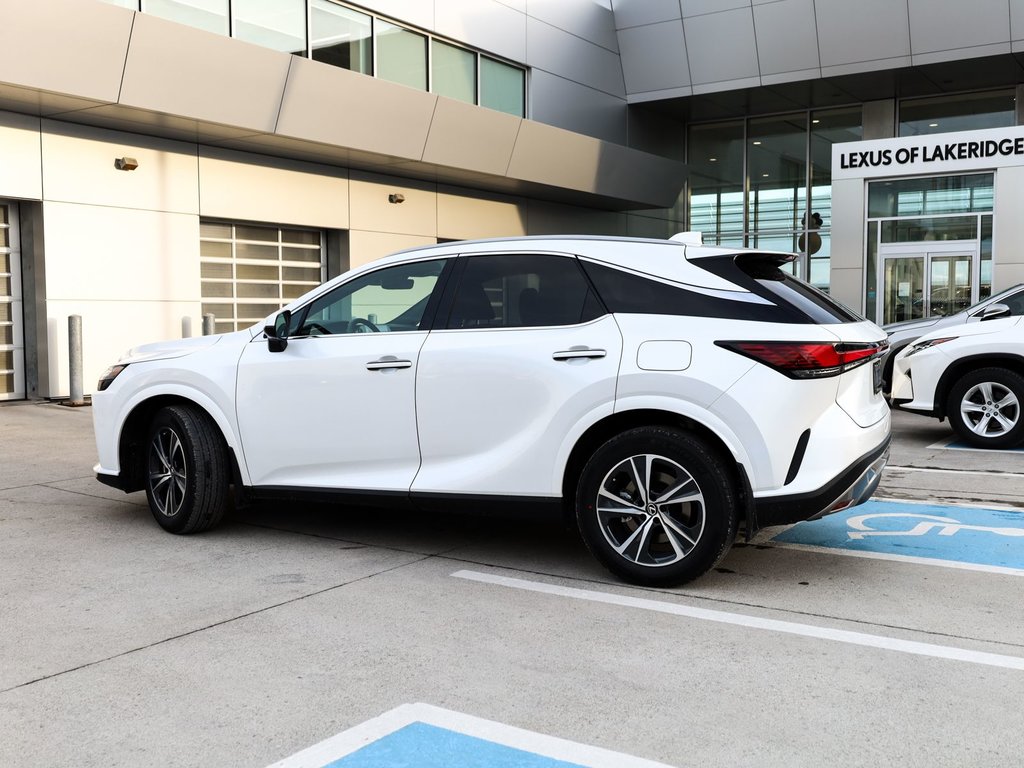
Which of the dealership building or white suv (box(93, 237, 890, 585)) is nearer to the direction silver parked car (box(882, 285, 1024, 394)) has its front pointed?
the white suv

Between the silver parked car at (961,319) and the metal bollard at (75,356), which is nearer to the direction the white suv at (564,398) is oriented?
the metal bollard

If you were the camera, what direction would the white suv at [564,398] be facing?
facing away from the viewer and to the left of the viewer

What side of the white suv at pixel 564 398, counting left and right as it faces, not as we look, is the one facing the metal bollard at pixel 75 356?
front

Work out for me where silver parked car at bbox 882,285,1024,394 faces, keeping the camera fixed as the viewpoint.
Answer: facing the viewer and to the left of the viewer

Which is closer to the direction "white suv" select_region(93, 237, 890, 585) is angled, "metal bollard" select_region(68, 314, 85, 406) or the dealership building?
the metal bollard

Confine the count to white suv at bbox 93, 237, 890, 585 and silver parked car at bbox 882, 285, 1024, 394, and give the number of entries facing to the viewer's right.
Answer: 0

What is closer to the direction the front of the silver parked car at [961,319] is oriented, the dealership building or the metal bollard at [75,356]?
the metal bollard

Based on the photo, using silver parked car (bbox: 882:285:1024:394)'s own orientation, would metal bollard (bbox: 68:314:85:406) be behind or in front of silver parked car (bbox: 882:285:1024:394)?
in front

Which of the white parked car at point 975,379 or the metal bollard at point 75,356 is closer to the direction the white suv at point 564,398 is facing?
the metal bollard
